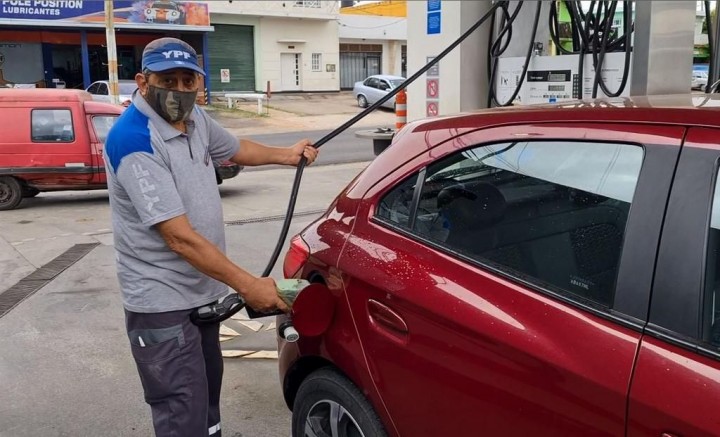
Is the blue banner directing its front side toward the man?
yes

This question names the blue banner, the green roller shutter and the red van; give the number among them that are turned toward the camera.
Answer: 2

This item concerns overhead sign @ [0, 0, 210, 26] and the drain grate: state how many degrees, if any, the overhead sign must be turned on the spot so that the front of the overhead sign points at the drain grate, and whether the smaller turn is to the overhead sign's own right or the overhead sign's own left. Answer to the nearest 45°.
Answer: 0° — it already faces it

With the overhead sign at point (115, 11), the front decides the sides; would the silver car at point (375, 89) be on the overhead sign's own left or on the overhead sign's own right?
on the overhead sign's own left

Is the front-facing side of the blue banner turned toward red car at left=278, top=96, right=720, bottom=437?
yes

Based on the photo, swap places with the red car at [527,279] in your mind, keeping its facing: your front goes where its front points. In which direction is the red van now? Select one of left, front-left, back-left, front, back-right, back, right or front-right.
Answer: back
